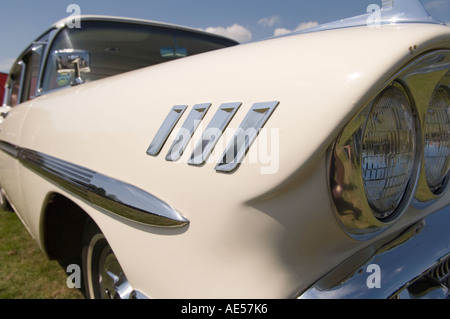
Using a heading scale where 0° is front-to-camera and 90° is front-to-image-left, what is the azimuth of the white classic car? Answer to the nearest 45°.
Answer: approximately 315°
